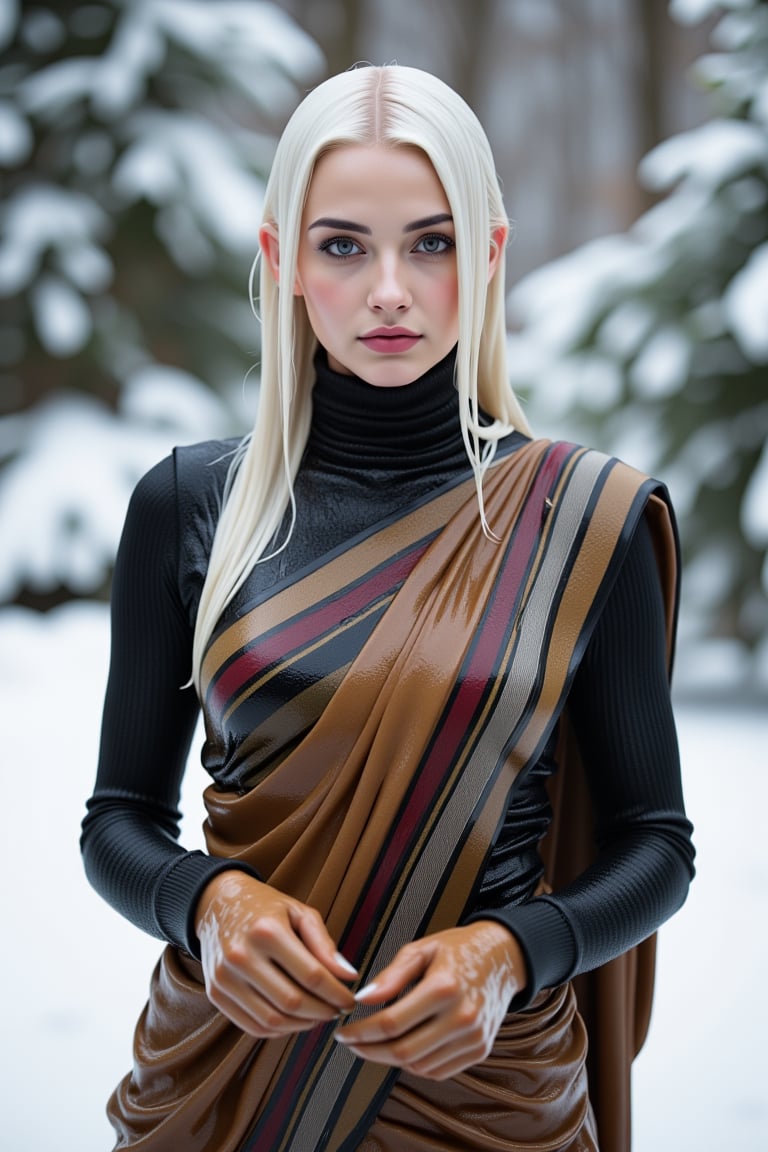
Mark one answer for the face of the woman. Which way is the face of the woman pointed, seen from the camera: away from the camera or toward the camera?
toward the camera

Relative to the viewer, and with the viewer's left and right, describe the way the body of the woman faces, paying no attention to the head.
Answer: facing the viewer

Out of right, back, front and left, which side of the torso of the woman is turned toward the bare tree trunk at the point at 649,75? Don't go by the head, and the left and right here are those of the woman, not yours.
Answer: back
